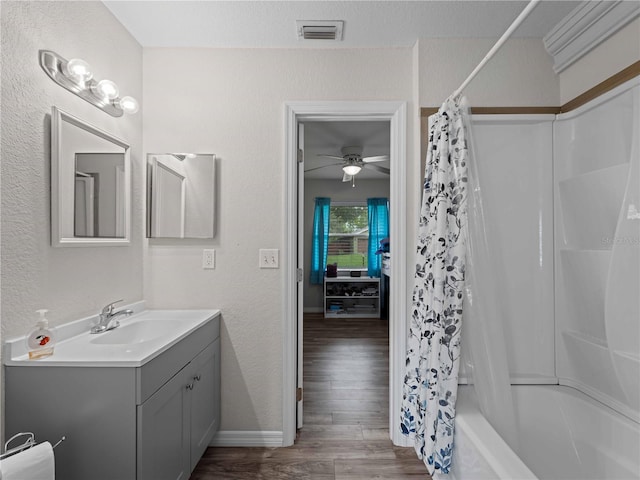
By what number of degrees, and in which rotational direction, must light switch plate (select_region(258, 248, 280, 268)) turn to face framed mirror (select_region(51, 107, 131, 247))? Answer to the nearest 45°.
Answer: approximately 45° to its right

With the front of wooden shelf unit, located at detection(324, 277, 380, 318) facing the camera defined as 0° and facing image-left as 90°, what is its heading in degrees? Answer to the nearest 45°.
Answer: approximately 0°
